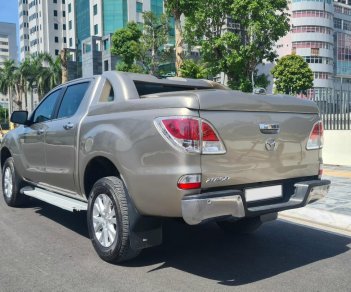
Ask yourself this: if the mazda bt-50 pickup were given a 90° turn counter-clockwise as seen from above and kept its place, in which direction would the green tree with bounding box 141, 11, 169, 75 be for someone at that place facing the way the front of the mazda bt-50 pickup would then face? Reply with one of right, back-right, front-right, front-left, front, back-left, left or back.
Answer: back-right

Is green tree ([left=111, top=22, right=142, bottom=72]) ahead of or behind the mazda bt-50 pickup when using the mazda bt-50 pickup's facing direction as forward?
ahead

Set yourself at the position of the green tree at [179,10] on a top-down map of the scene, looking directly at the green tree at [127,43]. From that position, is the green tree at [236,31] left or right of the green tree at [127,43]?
right

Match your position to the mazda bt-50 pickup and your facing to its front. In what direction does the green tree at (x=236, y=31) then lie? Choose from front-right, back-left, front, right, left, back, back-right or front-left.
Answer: front-right

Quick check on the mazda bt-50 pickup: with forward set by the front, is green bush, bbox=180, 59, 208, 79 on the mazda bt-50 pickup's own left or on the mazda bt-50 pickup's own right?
on the mazda bt-50 pickup's own right

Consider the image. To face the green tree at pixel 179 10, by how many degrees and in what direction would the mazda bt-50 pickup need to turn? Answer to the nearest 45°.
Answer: approximately 45° to its right

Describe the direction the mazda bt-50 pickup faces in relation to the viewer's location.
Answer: facing away from the viewer and to the left of the viewer

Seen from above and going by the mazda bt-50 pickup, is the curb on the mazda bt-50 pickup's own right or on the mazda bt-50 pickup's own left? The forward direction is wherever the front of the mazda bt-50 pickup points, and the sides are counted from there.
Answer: on the mazda bt-50 pickup's own right
